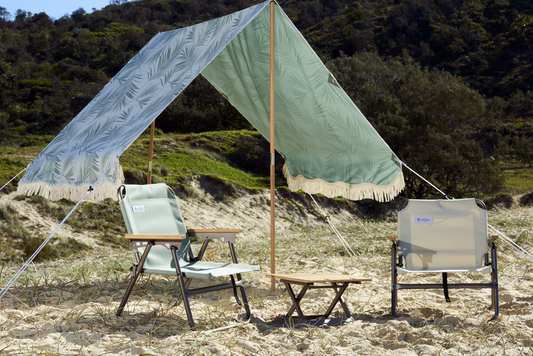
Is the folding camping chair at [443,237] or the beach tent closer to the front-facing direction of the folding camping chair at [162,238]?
the folding camping chair

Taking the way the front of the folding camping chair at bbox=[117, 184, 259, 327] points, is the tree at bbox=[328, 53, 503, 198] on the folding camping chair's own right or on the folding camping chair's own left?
on the folding camping chair's own left

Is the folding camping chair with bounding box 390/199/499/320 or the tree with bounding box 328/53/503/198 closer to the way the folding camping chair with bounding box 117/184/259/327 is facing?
the folding camping chair

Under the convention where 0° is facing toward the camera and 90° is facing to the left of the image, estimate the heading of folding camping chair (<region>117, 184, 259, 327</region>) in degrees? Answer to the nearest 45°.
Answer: approximately 315°

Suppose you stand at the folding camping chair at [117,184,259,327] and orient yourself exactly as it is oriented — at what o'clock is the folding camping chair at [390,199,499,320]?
the folding camping chair at [390,199,499,320] is roughly at 11 o'clock from the folding camping chair at [117,184,259,327].
